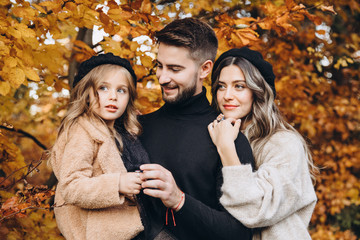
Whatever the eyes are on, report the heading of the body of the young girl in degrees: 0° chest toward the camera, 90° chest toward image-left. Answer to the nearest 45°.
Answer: approximately 315°

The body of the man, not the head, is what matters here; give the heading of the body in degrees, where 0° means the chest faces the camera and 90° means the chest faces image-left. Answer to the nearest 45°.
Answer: approximately 45°

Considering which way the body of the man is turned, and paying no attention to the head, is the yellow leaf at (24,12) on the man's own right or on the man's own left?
on the man's own right

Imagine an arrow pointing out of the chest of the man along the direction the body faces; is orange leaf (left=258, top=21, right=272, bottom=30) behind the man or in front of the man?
behind

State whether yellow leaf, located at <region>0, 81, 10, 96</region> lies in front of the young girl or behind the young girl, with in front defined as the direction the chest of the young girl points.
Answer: behind

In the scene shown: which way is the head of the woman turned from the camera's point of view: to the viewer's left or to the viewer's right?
to the viewer's left

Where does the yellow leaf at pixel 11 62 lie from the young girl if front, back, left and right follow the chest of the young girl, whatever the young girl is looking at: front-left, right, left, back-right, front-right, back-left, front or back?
back

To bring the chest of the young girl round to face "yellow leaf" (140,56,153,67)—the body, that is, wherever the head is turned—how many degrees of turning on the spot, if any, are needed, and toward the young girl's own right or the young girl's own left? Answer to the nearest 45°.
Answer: approximately 90° to the young girl's own left
